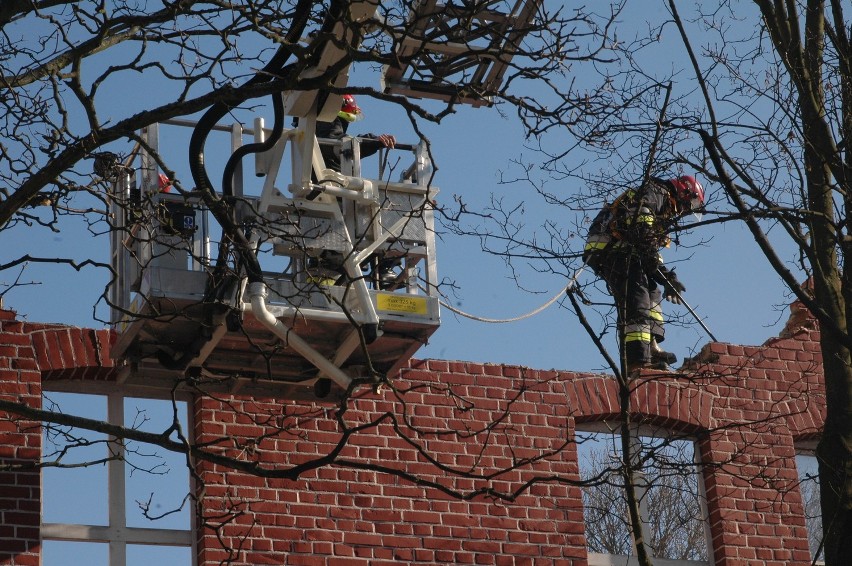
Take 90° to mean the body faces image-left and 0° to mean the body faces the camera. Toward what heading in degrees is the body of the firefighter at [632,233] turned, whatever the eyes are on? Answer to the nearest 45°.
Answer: approximately 270°

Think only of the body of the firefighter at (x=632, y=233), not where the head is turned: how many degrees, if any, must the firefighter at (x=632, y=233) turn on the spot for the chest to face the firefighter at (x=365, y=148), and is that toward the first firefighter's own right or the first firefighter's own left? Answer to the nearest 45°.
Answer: approximately 135° to the first firefighter's own left
